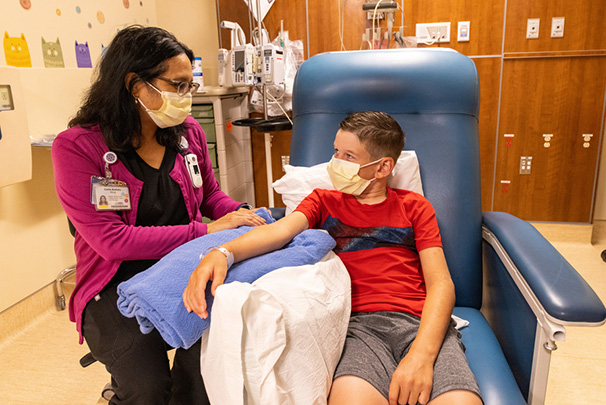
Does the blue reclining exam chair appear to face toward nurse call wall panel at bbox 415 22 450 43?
no

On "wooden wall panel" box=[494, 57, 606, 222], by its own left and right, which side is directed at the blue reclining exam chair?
front

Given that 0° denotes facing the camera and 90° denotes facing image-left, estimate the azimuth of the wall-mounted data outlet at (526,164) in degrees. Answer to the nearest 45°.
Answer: approximately 0°

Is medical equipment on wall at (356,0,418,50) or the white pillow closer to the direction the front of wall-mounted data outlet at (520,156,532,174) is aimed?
the white pillow

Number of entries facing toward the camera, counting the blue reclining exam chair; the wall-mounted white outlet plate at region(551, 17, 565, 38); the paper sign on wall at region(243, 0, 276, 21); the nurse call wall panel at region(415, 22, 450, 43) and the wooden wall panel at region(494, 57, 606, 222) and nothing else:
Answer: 5

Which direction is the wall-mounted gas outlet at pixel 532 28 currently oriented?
toward the camera

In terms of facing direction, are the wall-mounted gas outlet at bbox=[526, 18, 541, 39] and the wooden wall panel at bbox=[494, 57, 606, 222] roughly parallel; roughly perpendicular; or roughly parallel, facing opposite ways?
roughly parallel

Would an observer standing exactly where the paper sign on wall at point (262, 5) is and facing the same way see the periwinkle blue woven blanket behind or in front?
in front

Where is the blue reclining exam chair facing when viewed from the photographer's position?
facing the viewer

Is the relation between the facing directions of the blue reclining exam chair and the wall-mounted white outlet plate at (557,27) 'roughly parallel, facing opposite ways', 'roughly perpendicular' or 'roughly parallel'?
roughly parallel

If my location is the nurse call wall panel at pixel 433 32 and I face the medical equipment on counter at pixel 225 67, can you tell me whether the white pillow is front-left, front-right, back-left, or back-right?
front-left

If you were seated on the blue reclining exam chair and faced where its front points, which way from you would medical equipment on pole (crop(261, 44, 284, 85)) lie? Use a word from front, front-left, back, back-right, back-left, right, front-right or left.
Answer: back-right

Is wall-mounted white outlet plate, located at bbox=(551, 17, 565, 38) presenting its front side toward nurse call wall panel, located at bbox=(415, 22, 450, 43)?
no

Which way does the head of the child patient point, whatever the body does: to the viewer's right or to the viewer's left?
to the viewer's left

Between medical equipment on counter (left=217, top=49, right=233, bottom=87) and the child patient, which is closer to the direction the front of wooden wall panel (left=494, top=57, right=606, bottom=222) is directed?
the child patient
